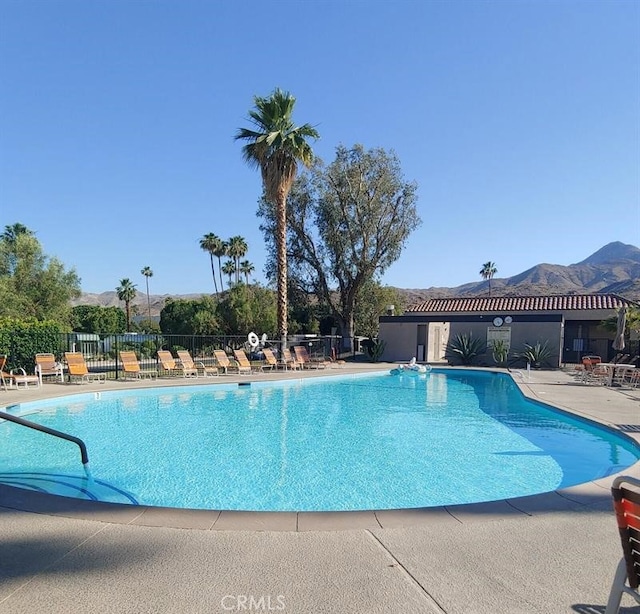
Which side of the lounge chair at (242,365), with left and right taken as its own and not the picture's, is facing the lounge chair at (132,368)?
right

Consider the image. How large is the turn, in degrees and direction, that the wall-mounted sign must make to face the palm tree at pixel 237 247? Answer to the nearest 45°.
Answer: approximately 135° to its right

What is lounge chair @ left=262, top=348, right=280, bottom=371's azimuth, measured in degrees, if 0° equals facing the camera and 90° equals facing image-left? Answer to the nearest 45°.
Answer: approximately 315°

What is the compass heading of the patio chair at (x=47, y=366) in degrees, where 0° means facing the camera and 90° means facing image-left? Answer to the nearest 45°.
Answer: approximately 315°

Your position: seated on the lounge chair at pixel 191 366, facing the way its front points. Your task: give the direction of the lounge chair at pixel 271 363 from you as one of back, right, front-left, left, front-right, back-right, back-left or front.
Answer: left

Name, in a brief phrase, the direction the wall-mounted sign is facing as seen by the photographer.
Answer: facing the viewer

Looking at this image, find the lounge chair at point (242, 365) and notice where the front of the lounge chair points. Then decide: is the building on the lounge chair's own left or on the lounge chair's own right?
on the lounge chair's own left

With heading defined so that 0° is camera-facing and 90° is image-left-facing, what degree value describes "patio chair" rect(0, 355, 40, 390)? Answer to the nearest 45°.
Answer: approximately 270°

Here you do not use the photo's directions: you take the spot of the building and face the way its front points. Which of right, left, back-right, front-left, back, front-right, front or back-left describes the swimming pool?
front

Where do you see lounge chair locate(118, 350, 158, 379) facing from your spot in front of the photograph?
facing the viewer and to the right of the viewer

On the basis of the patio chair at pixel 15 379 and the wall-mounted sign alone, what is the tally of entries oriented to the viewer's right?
1
